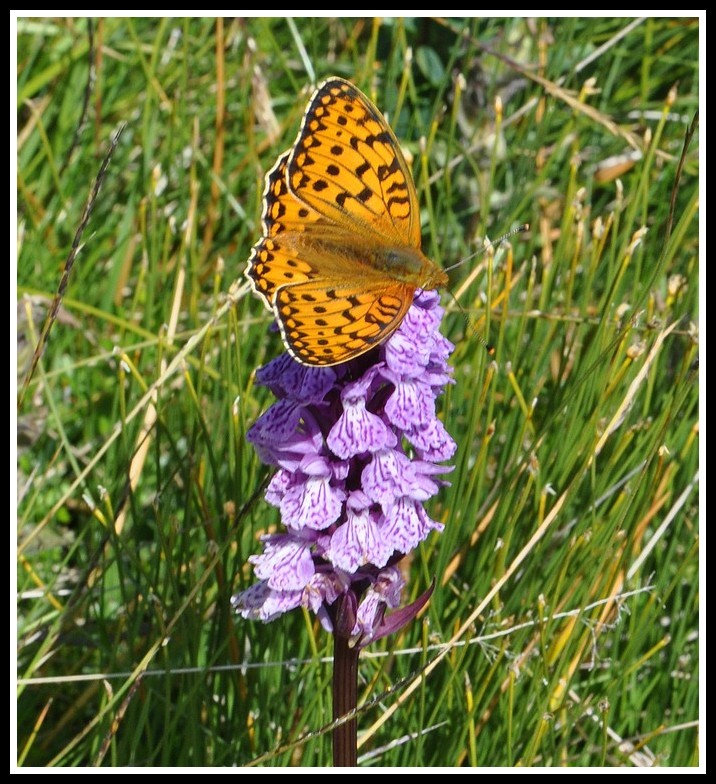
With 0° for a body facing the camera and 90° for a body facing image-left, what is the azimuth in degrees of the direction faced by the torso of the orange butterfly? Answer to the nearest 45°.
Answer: approximately 270°
